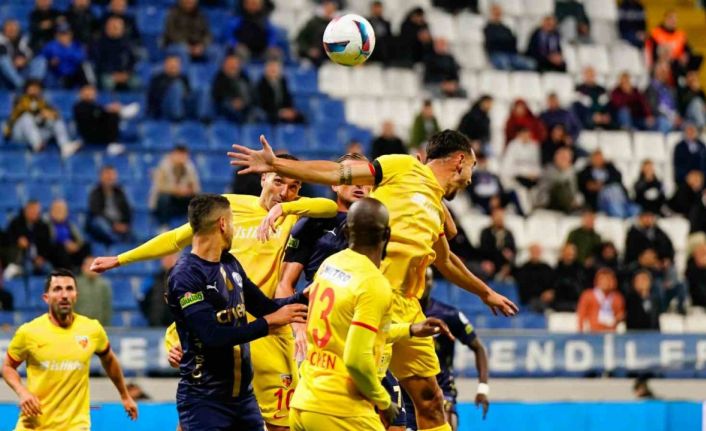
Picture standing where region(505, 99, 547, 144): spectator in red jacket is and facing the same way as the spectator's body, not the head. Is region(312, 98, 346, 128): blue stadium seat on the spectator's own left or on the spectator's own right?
on the spectator's own right

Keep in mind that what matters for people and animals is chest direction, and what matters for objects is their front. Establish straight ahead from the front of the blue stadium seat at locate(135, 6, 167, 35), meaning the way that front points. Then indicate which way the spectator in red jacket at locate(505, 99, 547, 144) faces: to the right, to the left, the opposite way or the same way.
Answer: the same way

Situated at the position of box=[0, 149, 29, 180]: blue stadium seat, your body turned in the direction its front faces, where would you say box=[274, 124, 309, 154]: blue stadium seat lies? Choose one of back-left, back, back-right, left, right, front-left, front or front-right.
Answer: left

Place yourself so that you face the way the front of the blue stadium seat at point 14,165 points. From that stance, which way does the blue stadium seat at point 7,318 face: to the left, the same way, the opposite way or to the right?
the same way

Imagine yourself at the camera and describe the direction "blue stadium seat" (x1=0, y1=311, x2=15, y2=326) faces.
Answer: facing the viewer

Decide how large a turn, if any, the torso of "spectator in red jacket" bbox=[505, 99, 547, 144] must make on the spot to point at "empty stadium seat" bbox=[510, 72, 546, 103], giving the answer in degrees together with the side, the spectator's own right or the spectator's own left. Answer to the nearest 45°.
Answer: approximately 180°

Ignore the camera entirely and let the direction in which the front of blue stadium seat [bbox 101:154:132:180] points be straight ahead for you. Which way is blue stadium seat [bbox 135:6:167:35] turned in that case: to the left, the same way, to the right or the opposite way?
the same way

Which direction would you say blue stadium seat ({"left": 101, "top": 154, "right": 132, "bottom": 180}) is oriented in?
toward the camera

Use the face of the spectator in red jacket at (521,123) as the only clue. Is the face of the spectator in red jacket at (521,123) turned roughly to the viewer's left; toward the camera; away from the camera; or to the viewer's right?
toward the camera

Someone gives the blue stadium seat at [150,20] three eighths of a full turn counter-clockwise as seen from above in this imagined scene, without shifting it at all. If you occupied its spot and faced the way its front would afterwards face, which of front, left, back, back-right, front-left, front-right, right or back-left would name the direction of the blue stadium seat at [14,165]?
back
